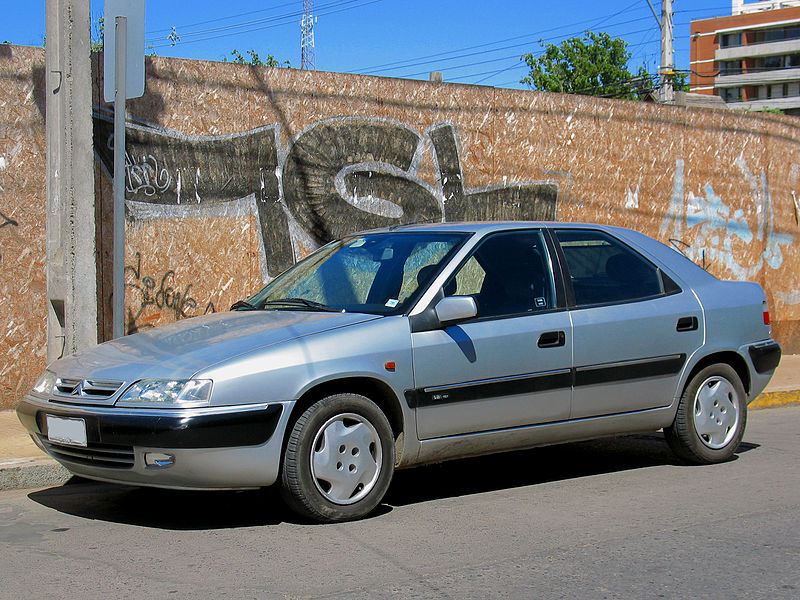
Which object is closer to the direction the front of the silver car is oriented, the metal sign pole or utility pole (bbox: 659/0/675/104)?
the metal sign pole

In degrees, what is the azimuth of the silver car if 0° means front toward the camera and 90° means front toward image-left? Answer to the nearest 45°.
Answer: approximately 45°

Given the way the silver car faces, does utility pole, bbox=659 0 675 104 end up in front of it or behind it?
behind

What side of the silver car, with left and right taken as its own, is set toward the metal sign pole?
right

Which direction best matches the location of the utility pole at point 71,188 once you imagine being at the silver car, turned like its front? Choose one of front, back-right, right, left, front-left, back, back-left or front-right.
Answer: right
